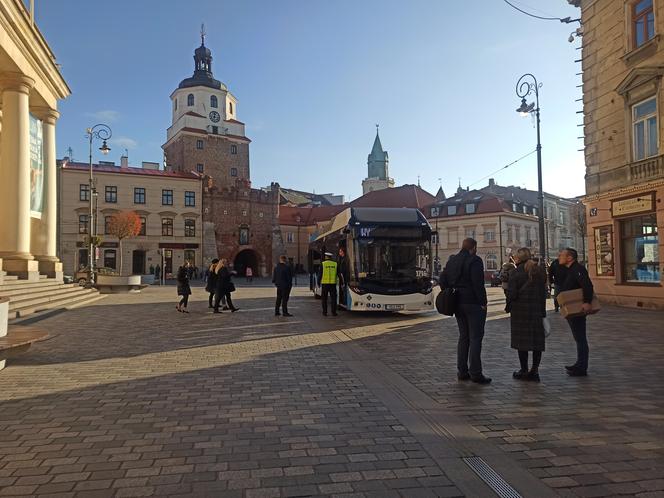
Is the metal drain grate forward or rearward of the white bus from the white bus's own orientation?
forward

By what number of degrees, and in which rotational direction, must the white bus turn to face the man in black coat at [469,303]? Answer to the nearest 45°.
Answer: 0° — it already faces them

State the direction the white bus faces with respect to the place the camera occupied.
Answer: facing the viewer

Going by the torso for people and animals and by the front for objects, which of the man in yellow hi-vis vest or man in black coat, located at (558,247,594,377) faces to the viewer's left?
the man in black coat

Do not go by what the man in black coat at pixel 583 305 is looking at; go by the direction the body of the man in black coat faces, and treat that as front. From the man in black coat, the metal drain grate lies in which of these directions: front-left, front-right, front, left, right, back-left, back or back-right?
left

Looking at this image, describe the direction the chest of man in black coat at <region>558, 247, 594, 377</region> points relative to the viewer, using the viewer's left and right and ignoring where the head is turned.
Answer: facing to the left of the viewer

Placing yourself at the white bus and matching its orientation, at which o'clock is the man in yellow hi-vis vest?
The man in yellow hi-vis vest is roughly at 1 o'clock from the white bus.

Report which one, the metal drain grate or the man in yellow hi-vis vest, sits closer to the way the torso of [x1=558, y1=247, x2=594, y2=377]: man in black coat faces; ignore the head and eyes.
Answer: the man in yellow hi-vis vest

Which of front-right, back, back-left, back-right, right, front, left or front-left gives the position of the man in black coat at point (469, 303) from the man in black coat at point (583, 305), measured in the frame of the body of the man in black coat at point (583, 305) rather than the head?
front-left

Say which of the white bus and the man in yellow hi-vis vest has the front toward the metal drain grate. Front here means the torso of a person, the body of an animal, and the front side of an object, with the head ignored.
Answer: the white bus

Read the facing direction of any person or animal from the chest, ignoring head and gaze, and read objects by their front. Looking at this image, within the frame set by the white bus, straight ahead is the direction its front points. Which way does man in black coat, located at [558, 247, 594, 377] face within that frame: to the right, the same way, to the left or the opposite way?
to the right
